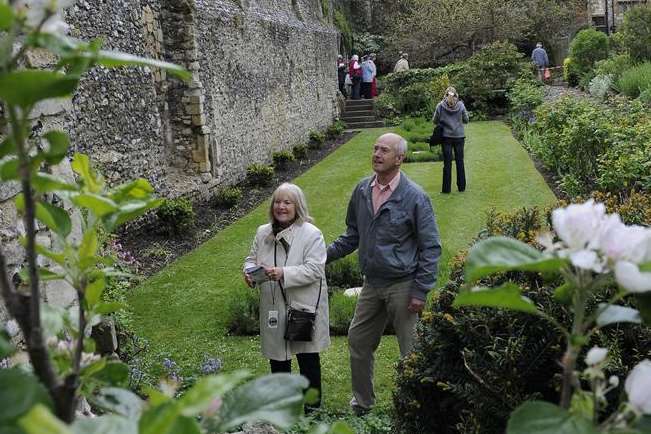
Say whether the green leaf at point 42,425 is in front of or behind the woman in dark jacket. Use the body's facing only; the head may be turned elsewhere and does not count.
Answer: behind

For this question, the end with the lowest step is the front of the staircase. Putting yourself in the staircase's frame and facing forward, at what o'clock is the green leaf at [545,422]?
The green leaf is roughly at 12 o'clock from the staircase.

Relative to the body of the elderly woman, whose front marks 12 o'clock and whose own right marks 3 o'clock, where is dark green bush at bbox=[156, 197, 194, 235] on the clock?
The dark green bush is roughly at 4 o'clock from the elderly woman.

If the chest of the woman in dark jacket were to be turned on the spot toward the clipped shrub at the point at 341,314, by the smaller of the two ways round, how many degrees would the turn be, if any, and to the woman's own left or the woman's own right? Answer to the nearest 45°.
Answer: approximately 180°

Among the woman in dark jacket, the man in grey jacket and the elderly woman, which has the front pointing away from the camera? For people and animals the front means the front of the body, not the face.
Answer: the woman in dark jacket

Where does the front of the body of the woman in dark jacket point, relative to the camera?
away from the camera

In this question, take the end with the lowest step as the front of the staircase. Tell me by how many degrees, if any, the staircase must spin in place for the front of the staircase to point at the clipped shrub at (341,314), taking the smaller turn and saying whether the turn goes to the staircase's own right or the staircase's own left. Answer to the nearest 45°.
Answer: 0° — it already faces it

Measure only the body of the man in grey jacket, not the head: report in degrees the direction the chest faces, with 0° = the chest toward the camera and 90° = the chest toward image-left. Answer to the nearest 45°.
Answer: approximately 45°

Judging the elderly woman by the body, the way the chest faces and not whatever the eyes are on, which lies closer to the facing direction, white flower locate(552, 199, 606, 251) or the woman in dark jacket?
the white flower

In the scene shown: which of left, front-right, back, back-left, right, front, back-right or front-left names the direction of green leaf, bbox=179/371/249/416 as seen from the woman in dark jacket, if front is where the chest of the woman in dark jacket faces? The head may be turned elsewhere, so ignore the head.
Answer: back

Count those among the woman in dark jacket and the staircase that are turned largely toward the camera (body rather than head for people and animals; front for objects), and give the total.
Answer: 1

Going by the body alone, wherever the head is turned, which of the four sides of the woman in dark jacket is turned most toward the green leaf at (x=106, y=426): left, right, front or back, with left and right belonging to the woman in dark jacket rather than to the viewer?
back

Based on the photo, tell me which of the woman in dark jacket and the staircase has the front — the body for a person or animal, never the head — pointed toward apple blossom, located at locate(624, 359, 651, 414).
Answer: the staircase

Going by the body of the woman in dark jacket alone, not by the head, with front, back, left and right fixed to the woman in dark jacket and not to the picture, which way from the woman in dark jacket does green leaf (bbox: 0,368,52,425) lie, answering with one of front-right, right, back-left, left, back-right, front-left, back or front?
back
